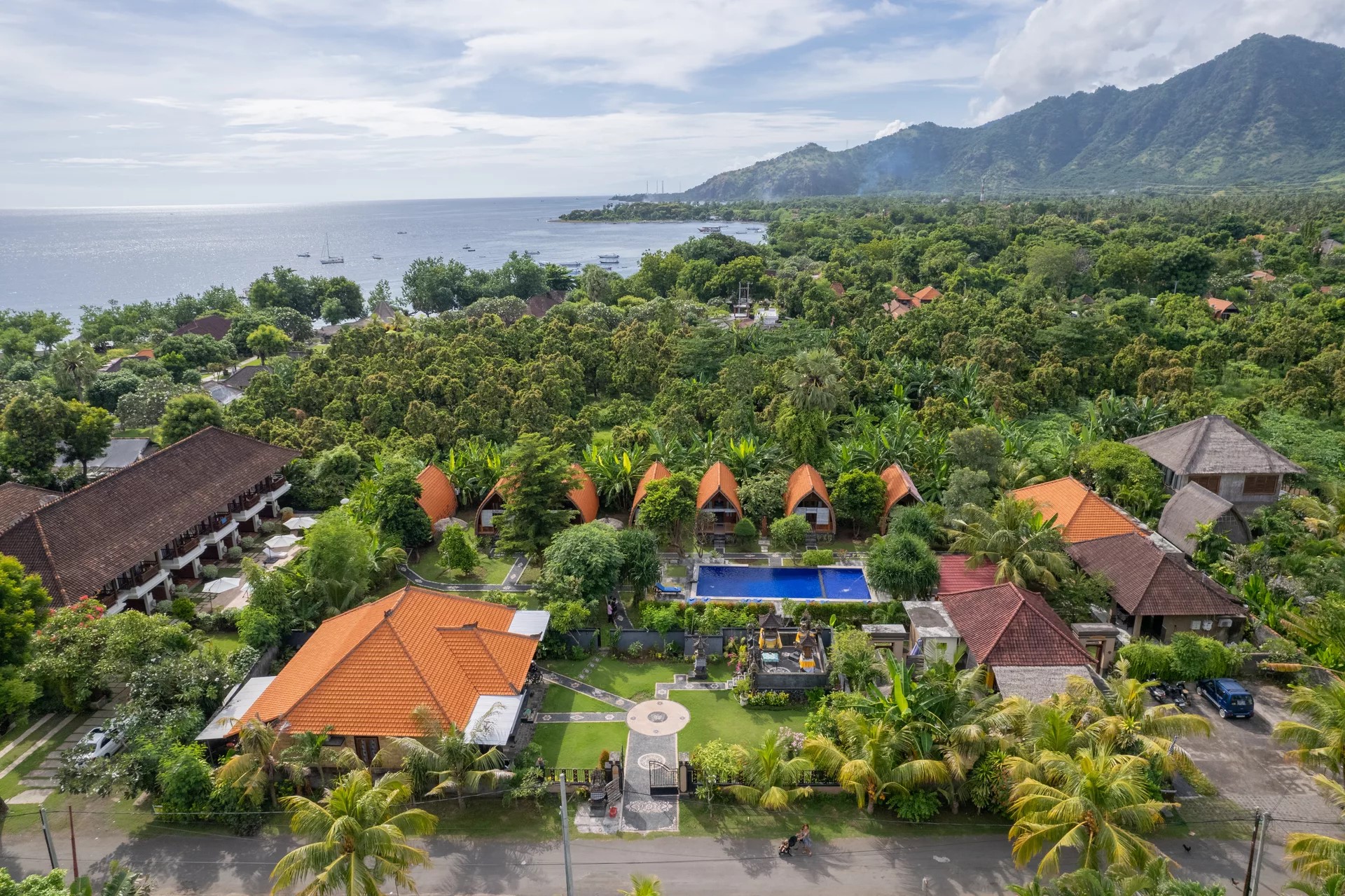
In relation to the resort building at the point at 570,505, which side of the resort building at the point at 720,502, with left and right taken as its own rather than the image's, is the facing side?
right

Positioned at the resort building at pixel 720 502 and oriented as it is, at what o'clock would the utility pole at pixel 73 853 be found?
The utility pole is roughly at 1 o'clock from the resort building.

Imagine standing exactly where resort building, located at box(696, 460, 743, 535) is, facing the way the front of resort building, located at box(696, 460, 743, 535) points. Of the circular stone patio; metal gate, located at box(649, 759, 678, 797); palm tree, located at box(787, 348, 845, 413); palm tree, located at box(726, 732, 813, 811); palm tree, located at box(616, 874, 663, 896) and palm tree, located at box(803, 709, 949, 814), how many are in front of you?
5

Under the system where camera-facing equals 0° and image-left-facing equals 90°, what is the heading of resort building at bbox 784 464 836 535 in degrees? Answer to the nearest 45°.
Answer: approximately 0°

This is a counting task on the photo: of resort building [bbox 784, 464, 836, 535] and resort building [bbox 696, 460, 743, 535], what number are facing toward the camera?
2

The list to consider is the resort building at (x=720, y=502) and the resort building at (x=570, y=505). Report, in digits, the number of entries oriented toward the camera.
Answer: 2

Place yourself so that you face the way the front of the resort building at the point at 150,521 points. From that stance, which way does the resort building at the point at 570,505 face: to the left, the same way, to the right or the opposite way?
to the right

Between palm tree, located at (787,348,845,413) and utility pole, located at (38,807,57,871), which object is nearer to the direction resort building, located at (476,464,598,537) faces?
the utility pole

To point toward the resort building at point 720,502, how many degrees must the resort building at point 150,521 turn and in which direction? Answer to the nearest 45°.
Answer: approximately 45° to its left

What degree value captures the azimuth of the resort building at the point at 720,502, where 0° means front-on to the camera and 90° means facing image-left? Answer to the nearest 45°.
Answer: approximately 0°

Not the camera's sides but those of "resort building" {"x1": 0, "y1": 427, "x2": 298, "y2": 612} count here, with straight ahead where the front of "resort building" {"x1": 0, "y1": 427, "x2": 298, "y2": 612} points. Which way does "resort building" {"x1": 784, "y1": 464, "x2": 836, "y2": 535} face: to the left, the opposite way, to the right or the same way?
to the right
